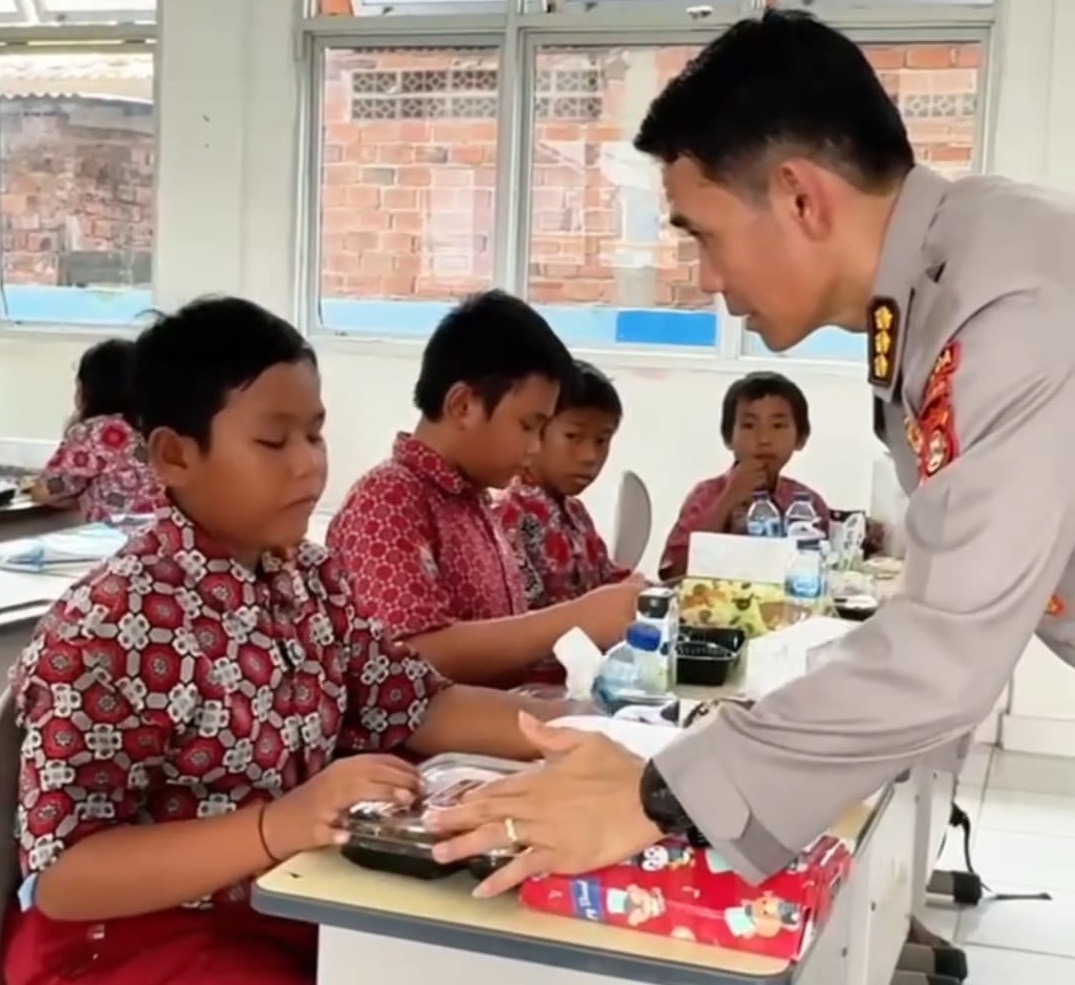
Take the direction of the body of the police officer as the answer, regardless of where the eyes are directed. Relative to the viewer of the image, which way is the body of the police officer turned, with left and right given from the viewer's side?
facing to the left of the viewer

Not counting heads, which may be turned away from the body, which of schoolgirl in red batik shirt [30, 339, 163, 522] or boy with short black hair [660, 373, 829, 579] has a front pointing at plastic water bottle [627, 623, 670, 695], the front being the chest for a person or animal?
the boy with short black hair

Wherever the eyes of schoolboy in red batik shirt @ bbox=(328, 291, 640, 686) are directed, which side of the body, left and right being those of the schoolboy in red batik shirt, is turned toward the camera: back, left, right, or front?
right

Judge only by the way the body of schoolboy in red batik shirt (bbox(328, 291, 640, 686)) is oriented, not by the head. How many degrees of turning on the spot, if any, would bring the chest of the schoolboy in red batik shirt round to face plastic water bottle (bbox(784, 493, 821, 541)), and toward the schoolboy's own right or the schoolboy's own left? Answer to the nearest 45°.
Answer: approximately 45° to the schoolboy's own left

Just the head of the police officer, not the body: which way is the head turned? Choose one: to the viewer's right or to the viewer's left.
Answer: to the viewer's left

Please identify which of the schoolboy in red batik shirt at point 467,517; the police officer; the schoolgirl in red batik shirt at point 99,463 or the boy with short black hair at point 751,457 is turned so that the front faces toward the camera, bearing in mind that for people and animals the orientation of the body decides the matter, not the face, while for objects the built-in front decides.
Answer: the boy with short black hair

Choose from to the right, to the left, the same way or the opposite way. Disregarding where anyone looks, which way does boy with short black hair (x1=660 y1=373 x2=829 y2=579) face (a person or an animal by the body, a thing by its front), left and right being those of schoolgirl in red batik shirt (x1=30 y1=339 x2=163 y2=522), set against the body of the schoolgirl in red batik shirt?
to the left

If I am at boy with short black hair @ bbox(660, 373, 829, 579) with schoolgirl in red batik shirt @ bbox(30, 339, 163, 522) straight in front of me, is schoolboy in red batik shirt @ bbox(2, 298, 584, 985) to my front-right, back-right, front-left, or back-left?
front-left

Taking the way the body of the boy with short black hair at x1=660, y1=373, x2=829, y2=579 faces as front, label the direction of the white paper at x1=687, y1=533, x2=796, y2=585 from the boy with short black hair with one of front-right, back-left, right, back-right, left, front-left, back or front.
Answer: front

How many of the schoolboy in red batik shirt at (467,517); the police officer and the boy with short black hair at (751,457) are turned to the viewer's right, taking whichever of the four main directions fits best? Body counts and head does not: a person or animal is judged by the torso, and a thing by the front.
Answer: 1

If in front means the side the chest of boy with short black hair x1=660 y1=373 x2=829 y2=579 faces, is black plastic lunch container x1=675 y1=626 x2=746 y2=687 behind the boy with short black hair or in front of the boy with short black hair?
in front
